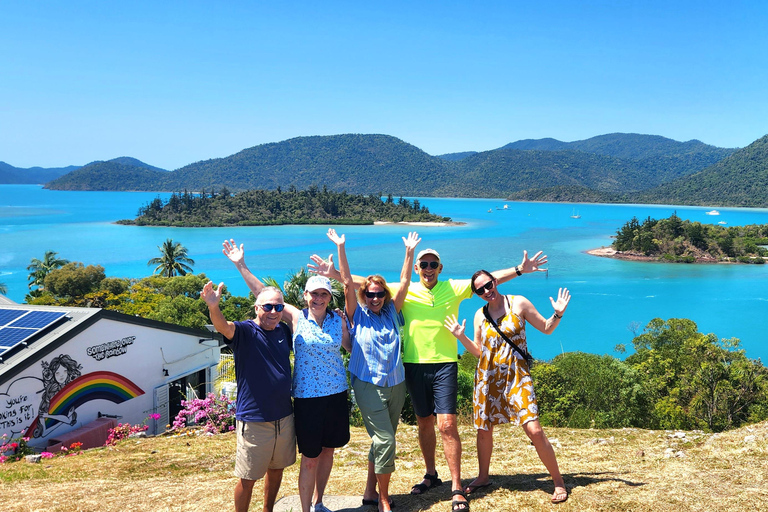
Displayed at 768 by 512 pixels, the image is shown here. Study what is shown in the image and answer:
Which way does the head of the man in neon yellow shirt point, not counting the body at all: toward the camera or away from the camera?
toward the camera

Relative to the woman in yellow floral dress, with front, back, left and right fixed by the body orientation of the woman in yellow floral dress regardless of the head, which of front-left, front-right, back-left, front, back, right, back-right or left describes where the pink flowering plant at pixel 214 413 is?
back-right

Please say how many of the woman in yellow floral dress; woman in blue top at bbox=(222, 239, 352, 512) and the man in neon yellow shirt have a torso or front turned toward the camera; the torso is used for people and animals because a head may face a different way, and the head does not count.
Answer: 3

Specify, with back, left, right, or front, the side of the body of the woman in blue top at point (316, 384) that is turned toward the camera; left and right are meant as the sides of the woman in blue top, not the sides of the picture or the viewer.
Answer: front

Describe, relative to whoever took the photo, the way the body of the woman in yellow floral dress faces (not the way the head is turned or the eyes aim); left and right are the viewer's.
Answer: facing the viewer

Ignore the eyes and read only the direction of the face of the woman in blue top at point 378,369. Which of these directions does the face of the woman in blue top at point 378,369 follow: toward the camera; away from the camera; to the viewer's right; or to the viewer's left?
toward the camera

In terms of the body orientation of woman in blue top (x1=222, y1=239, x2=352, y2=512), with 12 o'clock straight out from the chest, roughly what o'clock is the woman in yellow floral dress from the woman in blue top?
The woman in yellow floral dress is roughly at 9 o'clock from the woman in blue top.

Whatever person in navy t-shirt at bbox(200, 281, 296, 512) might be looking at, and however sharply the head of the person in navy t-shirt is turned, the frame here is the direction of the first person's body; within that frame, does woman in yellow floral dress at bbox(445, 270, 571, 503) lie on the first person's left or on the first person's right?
on the first person's left

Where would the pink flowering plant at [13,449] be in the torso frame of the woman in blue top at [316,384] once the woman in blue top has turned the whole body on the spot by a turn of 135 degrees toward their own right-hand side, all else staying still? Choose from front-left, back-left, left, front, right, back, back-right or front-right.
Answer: front

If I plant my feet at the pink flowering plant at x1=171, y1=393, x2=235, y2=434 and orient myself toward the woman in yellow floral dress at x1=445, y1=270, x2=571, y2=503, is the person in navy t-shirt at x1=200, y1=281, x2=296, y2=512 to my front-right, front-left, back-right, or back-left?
front-right

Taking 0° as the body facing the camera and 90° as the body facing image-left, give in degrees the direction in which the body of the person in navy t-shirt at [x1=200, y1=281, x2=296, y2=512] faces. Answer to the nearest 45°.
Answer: approximately 315°

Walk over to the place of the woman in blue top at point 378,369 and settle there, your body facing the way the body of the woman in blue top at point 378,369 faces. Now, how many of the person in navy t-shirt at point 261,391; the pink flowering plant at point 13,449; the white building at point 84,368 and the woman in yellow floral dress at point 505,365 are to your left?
1

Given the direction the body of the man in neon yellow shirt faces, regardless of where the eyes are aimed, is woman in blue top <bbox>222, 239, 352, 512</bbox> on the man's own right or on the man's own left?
on the man's own right

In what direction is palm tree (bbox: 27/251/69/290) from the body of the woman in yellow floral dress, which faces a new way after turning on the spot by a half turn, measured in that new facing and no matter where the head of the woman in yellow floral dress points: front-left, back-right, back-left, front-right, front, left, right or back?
front-left

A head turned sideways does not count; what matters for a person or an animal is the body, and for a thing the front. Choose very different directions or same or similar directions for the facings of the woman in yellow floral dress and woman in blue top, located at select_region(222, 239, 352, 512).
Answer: same or similar directions

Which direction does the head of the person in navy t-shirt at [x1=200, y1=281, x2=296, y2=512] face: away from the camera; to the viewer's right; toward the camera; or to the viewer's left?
toward the camera
